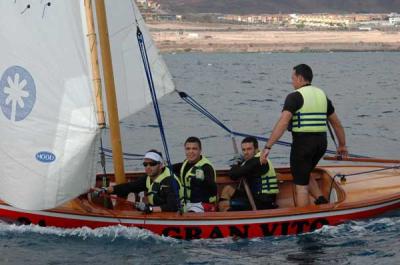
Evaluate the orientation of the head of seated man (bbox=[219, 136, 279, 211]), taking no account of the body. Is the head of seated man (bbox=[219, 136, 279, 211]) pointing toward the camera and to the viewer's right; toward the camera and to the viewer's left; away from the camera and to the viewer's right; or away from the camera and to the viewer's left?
toward the camera and to the viewer's left

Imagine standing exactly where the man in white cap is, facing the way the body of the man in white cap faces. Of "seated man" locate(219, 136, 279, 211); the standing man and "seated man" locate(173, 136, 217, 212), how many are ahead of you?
0

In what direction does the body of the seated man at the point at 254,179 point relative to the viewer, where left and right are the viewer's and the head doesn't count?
facing to the left of the viewer

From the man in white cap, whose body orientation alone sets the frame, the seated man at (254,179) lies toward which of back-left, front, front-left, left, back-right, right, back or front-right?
back-left

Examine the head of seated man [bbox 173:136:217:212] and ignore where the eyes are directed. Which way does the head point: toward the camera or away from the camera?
toward the camera

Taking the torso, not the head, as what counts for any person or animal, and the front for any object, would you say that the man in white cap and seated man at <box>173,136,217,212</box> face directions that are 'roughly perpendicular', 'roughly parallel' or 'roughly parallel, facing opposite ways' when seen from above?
roughly parallel

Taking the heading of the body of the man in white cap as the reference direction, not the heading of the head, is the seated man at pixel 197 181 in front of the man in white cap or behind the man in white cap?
behind

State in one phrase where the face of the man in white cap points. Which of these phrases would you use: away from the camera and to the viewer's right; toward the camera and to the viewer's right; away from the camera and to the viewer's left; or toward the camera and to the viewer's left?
toward the camera and to the viewer's left

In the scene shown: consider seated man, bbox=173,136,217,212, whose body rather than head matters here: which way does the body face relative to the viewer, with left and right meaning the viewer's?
facing the viewer and to the left of the viewer

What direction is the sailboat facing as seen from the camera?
to the viewer's left

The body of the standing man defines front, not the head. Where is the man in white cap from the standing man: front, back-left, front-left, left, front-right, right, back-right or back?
front-left
